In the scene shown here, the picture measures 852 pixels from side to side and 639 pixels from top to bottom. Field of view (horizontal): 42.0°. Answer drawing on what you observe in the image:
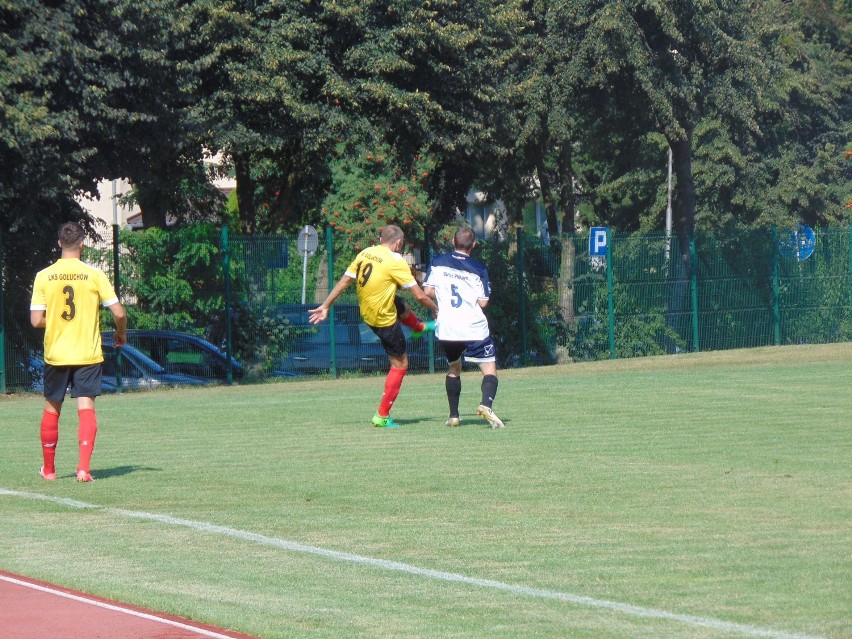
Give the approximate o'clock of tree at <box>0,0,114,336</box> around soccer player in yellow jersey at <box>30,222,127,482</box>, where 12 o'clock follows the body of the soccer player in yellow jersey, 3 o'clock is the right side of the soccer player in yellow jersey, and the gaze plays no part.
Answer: The tree is roughly at 12 o'clock from the soccer player in yellow jersey.

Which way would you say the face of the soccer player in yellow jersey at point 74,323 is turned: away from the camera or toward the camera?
away from the camera

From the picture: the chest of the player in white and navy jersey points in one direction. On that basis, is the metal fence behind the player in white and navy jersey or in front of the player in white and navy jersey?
in front

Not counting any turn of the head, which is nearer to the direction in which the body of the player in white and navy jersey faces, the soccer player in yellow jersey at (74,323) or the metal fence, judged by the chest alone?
the metal fence

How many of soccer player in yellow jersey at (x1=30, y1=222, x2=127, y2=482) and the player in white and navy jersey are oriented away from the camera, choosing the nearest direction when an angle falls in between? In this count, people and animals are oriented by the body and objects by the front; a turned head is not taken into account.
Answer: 2

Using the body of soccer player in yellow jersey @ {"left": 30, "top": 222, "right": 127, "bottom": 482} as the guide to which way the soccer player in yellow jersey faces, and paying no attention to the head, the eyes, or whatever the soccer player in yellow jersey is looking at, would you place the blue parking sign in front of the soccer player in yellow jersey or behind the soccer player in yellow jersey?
in front

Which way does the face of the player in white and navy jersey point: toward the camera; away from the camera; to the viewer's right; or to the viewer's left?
away from the camera

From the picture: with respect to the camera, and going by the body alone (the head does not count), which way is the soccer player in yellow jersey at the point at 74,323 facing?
away from the camera

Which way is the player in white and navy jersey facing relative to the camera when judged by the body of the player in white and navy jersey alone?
away from the camera

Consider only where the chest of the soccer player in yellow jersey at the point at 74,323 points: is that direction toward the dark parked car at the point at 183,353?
yes
